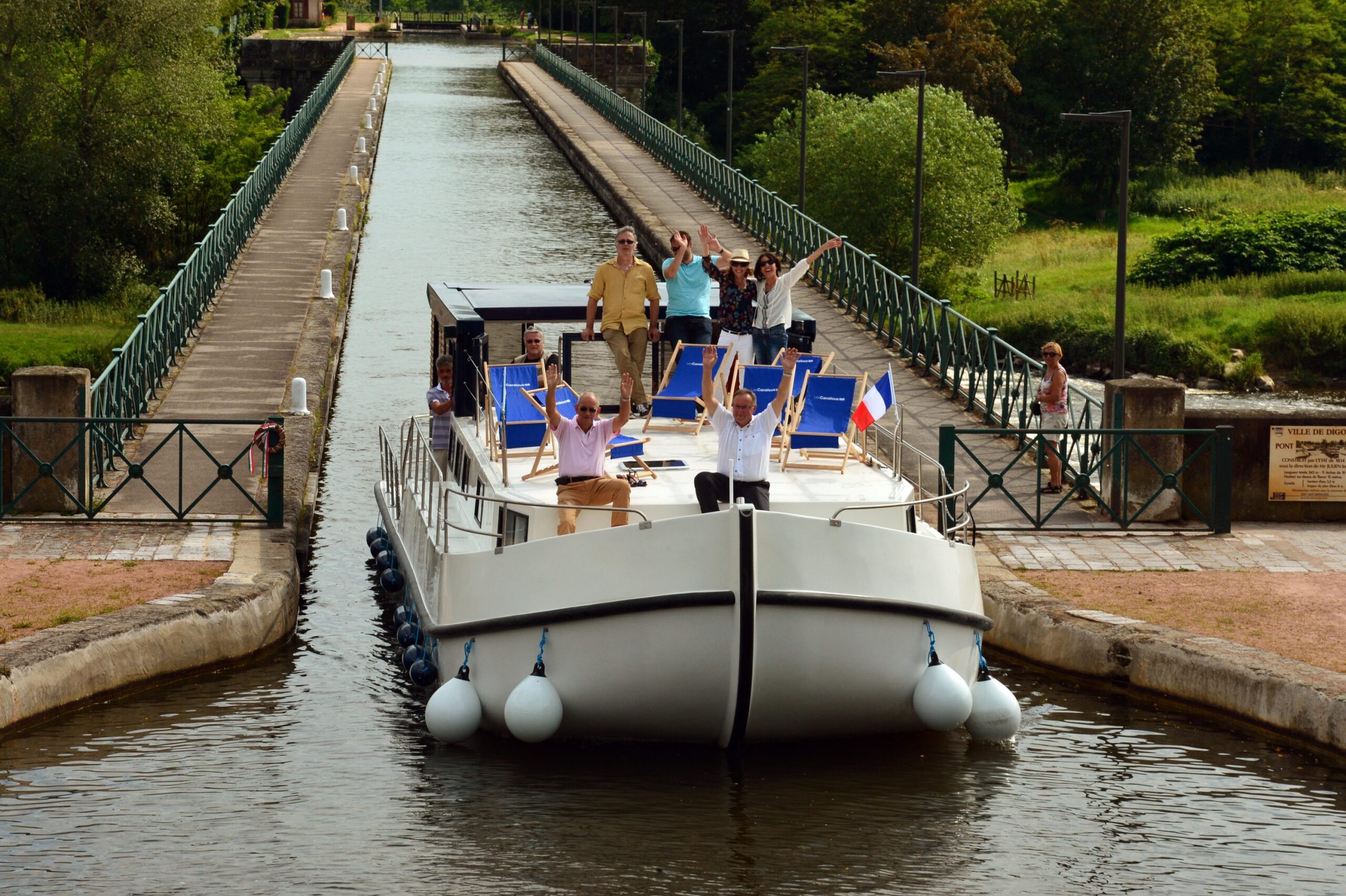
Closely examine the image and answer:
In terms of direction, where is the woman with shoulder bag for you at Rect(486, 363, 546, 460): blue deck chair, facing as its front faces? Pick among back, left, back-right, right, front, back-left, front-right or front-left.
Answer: back-left

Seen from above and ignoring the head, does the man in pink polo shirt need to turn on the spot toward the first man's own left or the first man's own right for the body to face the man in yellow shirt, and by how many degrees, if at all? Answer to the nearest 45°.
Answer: approximately 180°

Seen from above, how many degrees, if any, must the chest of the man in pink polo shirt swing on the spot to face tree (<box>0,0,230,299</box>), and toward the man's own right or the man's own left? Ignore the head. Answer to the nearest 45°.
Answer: approximately 180°

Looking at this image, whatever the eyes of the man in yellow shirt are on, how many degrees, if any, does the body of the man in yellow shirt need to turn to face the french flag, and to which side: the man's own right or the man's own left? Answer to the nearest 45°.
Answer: approximately 45° to the man's own left

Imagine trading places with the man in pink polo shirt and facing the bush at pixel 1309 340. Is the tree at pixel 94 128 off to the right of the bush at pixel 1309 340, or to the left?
left

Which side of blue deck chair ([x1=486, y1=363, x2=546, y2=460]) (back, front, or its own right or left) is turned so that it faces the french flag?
left

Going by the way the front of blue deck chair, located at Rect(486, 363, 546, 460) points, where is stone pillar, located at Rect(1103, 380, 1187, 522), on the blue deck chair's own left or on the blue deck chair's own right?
on the blue deck chair's own left
